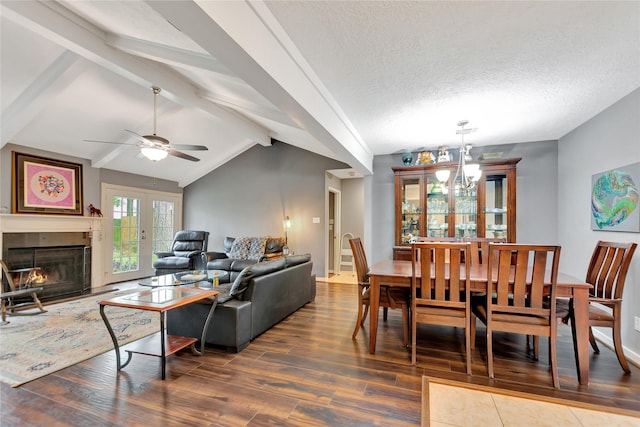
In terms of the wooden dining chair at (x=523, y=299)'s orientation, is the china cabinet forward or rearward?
forward

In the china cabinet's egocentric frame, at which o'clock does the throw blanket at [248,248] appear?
The throw blanket is roughly at 3 o'clock from the china cabinet.

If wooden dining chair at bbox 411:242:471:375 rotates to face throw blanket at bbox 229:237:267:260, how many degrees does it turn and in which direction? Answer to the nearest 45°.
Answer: approximately 45° to its left

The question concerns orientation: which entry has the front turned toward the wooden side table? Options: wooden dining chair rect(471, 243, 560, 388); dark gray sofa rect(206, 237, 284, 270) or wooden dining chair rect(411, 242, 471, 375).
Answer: the dark gray sofa

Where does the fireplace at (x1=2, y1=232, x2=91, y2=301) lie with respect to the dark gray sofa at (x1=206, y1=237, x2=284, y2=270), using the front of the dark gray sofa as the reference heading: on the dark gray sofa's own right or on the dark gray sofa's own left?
on the dark gray sofa's own right

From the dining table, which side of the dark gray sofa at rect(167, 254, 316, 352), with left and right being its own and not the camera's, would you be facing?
back

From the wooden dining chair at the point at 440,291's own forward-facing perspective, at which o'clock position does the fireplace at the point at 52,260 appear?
The fireplace is roughly at 9 o'clock from the wooden dining chair.

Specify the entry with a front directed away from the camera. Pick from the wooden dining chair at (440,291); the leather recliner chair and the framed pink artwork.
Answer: the wooden dining chair

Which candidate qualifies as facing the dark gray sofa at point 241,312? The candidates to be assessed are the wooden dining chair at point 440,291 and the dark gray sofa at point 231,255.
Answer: the dark gray sofa at point 231,255

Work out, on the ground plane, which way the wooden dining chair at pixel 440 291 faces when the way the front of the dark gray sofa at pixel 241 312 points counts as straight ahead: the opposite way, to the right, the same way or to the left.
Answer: to the right

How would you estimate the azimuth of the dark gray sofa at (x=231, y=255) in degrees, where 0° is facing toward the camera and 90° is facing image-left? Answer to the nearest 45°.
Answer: approximately 0°

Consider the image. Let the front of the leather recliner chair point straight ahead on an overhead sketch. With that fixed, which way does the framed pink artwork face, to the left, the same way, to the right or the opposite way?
to the left

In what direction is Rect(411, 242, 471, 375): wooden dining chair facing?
away from the camera

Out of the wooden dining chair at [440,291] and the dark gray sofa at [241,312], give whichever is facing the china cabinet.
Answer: the wooden dining chair
